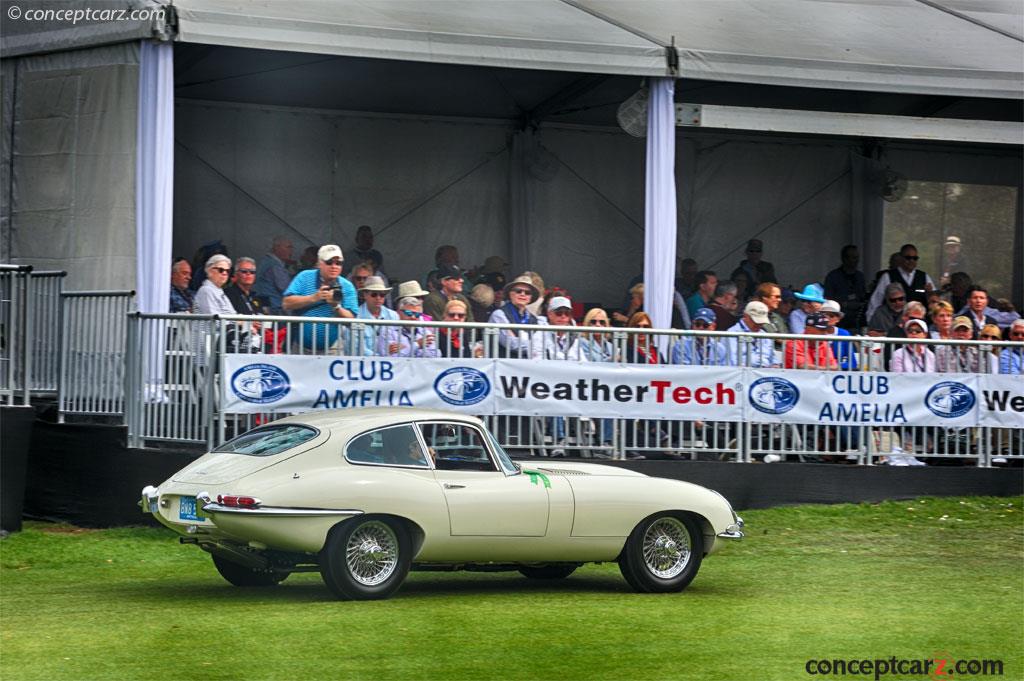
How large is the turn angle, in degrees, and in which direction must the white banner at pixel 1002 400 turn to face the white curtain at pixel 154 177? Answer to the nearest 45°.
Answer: approximately 45° to its right

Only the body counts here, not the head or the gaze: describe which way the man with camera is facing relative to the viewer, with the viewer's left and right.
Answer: facing the viewer and to the right of the viewer

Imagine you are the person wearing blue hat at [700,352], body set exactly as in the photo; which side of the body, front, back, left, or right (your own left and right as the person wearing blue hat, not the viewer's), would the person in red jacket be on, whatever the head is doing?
left

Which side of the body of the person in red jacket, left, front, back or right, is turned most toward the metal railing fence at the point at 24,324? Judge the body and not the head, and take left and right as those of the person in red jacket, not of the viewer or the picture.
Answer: right

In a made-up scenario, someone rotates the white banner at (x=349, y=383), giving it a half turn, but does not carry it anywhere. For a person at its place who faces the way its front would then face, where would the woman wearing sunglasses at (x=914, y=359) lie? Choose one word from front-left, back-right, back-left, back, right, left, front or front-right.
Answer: right

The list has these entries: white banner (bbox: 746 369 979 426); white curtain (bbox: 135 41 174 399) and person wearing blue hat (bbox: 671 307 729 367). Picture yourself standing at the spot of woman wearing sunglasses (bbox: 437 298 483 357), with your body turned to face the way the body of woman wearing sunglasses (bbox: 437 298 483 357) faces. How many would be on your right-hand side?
1

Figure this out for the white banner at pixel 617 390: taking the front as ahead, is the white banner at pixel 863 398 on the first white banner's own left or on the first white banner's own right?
on the first white banner's own left
